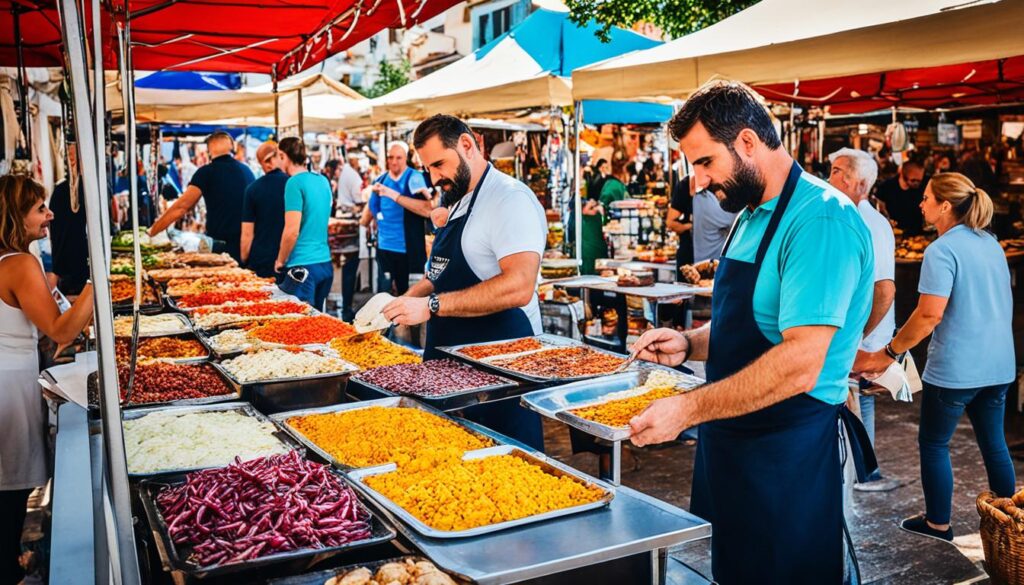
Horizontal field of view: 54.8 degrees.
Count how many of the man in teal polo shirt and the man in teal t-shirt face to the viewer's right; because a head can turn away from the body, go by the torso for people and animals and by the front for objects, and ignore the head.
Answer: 0

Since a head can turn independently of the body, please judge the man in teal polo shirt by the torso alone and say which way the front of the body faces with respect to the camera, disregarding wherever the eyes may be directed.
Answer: to the viewer's left

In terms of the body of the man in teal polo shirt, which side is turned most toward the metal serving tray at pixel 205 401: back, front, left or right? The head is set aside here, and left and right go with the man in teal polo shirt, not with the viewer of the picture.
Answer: front

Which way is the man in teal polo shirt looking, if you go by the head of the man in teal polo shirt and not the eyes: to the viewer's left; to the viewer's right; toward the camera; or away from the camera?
to the viewer's left

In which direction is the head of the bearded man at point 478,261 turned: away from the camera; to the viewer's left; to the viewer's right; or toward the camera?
to the viewer's left

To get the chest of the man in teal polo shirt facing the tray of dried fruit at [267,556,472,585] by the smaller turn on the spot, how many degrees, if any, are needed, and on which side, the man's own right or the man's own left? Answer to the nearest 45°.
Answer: approximately 45° to the man's own left

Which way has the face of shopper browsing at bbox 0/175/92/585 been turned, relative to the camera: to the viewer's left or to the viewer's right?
to the viewer's right

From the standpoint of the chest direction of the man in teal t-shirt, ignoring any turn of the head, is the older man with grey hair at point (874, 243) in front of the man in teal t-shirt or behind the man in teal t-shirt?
behind

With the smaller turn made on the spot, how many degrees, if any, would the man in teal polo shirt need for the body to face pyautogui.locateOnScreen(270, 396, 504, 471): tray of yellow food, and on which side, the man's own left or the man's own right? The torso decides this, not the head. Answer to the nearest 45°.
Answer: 0° — they already face it

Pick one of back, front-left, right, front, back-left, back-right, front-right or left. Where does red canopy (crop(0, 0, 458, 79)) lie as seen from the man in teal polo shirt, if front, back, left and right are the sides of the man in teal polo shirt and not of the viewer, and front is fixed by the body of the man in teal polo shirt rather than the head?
front-right

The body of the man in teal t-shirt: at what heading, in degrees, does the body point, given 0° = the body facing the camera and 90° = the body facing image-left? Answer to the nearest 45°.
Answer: approximately 135°

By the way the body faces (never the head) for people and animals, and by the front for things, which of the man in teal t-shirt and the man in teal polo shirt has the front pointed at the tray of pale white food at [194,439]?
the man in teal polo shirt
